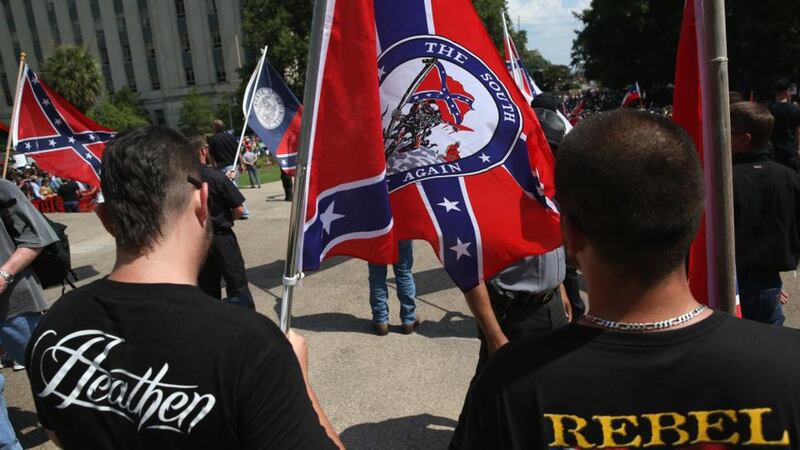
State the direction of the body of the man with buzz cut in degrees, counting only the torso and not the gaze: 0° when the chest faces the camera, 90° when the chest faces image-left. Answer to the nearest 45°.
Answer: approximately 180°

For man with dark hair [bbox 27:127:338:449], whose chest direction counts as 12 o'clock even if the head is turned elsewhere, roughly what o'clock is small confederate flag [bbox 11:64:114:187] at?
The small confederate flag is roughly at 10 o'clock from the man with dark hair.

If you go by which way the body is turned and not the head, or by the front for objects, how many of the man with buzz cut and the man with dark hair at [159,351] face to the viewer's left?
0

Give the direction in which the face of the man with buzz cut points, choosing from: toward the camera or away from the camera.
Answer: away from the camera

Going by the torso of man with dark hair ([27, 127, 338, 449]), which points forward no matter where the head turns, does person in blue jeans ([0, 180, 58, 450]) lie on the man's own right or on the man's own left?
on the man's own left

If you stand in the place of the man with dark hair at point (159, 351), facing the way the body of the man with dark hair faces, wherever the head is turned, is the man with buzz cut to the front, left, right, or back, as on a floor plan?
right

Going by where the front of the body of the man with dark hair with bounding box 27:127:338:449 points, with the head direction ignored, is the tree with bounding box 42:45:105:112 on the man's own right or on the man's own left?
on the man's own left

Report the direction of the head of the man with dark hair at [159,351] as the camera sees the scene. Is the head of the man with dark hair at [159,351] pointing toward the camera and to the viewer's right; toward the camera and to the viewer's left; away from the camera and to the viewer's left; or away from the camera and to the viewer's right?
away from the camera and to the viewer's right

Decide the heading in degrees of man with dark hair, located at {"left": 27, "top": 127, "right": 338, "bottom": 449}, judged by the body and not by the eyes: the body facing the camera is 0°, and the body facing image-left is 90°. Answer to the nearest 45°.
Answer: approximately 225°

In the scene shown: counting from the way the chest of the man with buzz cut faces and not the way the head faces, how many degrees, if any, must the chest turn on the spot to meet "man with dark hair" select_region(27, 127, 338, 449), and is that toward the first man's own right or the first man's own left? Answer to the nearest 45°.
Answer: approximately 90° to the first man's own left
